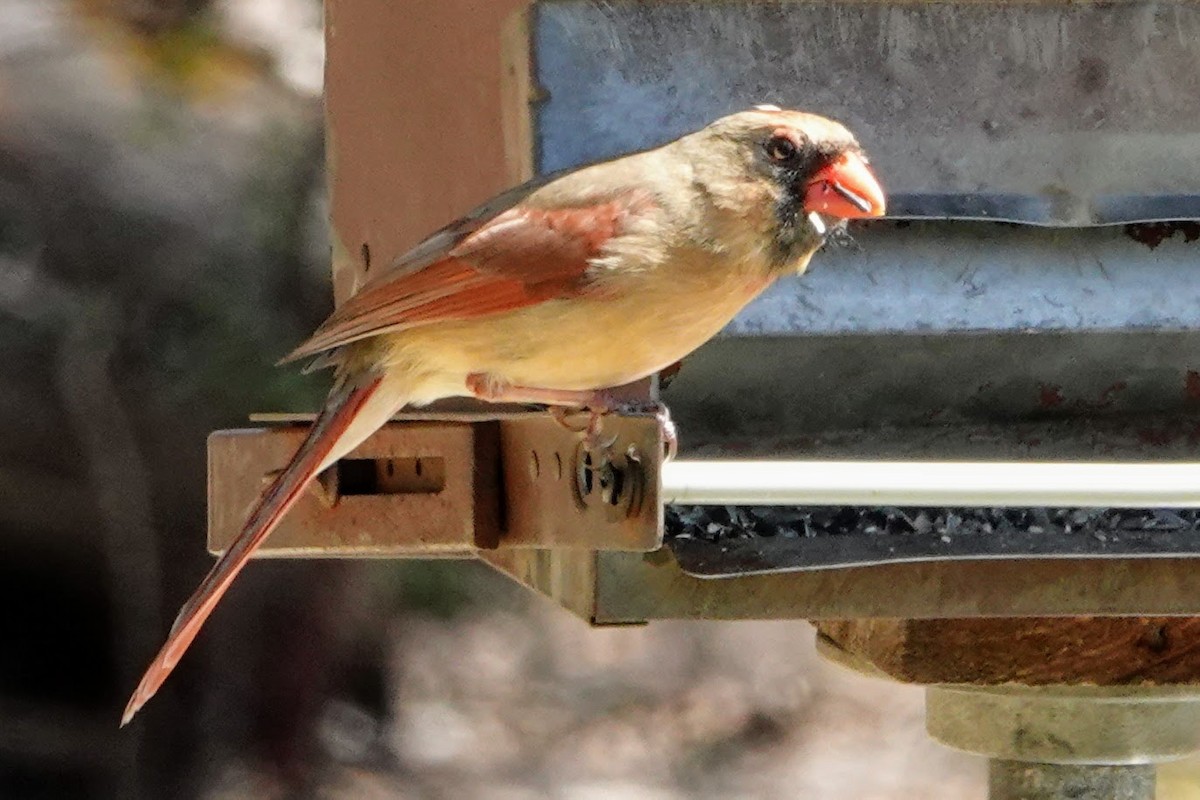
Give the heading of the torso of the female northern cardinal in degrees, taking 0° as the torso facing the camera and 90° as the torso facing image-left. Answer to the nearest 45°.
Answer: approximately 270°
